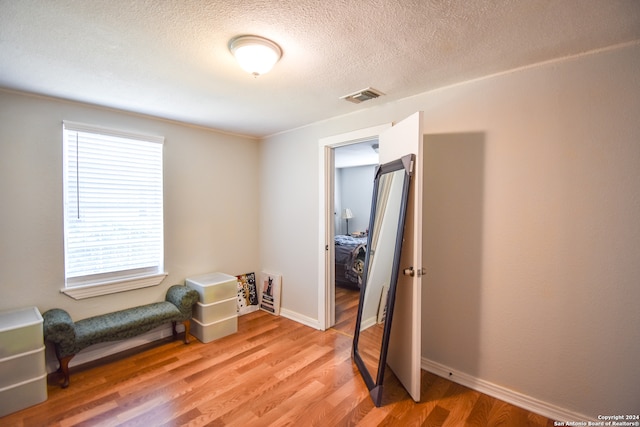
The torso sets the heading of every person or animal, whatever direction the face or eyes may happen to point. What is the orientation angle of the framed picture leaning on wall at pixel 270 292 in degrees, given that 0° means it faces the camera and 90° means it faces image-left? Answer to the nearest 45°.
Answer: approximately 45°

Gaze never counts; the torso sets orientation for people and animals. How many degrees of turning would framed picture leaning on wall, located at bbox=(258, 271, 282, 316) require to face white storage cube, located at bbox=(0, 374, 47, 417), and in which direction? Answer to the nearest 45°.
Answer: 0° — it already faces it

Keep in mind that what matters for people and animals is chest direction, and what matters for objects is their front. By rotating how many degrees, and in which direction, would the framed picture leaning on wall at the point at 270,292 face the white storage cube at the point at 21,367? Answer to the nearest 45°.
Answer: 0° — it already faces it

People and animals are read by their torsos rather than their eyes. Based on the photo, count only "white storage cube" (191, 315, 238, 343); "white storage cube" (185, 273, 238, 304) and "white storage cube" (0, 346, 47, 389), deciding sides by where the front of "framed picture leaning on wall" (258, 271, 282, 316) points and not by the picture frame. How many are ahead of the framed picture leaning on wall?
3

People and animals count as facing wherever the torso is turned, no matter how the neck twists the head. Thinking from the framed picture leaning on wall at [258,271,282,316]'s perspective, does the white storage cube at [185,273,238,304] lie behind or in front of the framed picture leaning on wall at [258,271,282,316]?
in front

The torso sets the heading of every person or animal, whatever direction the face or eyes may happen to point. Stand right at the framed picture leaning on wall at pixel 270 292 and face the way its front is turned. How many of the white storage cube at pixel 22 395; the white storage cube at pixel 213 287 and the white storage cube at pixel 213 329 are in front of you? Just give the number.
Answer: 3

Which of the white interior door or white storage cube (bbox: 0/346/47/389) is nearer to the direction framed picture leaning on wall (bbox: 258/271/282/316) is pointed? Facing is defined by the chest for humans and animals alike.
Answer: the white storage cube

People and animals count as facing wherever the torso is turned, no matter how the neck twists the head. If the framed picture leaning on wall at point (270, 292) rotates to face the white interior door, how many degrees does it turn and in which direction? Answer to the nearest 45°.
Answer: approximately 90° to its left
